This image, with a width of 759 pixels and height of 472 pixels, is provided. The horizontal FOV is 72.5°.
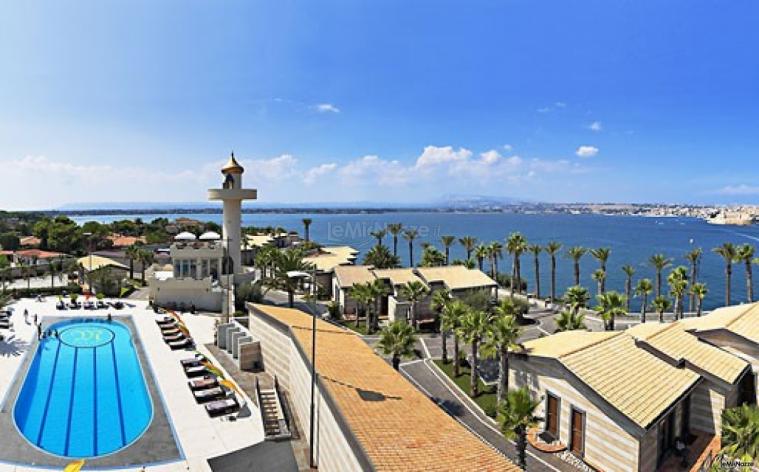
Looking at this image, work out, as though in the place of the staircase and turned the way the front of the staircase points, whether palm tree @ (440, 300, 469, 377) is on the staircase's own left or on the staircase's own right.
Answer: on the staircase's own left

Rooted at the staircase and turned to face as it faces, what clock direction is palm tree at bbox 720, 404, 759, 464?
The palm tree is roughly at 10 o'clock from the staircase.

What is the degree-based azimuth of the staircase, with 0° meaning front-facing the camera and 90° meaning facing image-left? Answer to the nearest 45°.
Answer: approximately 0°

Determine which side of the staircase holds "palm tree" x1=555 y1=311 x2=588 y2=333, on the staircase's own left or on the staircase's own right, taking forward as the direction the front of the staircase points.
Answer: on the staircase's own left

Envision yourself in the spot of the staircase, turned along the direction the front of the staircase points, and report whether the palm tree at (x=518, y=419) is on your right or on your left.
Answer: on your left

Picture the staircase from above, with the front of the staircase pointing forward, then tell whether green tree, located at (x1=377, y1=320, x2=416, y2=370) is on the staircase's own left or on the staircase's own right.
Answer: on the staircase's own left

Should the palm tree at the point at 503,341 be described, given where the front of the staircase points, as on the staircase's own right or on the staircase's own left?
on the staircase's own left

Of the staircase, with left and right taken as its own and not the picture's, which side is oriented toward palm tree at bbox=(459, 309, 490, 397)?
left

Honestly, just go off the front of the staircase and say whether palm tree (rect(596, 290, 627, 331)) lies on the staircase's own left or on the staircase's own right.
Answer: on the staircase's own left
